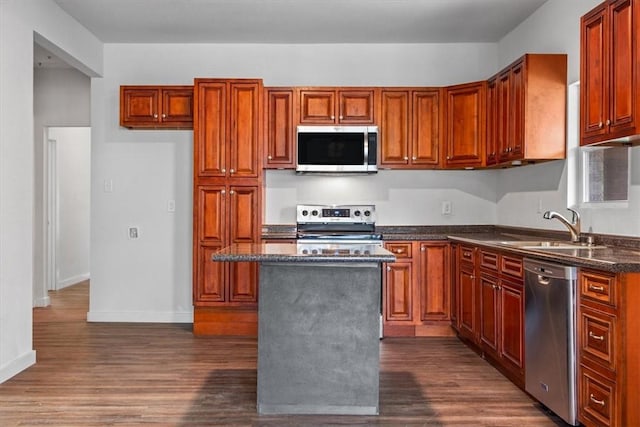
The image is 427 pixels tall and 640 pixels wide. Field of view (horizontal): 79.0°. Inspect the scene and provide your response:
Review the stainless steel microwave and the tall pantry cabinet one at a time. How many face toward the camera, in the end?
2

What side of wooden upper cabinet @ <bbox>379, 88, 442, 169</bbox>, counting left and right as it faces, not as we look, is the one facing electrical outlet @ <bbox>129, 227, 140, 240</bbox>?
right

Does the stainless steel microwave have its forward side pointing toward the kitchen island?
yes

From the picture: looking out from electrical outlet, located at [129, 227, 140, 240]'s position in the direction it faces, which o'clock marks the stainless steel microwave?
The stainless steel microwave is roughly at 10 o'clock from the electrical outlet.

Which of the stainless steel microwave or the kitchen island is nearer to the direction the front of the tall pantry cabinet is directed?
the kitchen island

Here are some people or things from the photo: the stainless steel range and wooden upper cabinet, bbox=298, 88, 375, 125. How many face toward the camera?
2

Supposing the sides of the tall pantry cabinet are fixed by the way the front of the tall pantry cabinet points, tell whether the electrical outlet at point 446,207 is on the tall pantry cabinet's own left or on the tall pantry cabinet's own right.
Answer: on the tall pantry cabinet's own left

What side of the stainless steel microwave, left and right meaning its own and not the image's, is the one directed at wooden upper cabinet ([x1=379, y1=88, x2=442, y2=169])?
left

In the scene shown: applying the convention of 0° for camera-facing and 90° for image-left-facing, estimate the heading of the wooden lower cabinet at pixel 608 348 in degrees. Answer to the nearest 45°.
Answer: approximately 45°
